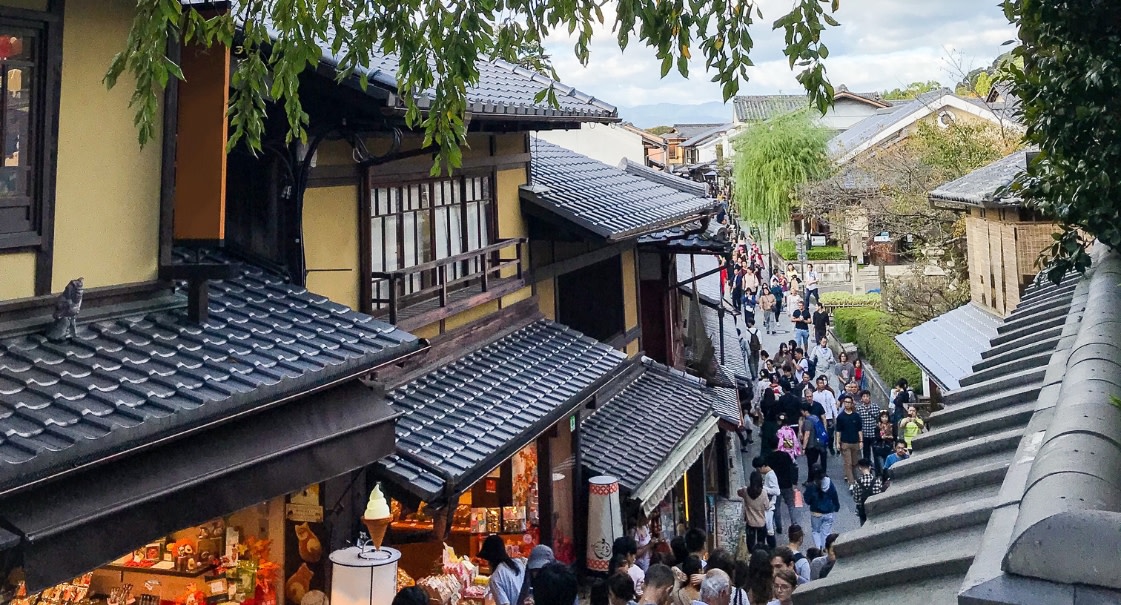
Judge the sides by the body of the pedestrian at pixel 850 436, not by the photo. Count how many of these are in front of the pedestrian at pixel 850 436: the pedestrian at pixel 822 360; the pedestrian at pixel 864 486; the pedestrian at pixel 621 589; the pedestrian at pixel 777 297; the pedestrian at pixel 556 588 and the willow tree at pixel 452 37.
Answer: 4

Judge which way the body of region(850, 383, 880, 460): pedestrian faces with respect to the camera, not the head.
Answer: toward the camera

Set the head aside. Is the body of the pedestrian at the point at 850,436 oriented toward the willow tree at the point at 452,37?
yes

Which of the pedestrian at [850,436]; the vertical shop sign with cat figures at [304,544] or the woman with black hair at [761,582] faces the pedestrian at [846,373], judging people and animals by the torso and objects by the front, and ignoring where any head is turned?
the woman with black hair

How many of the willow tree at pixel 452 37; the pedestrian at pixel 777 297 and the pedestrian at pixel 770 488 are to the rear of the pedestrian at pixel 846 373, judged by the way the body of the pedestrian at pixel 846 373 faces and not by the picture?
1

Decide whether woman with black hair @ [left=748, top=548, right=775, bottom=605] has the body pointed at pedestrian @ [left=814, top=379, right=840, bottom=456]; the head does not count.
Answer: yes

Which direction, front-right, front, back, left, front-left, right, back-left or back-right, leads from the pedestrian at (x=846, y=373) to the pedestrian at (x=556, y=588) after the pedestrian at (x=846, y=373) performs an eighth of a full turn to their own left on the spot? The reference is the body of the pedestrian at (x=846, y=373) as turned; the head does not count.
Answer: front-right

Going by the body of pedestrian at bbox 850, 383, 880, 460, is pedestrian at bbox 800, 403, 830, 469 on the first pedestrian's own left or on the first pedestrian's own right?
on the first pedestrian's own right

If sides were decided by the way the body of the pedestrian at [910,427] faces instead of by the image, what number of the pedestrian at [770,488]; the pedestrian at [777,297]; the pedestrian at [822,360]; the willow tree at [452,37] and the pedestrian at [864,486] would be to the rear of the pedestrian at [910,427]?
2

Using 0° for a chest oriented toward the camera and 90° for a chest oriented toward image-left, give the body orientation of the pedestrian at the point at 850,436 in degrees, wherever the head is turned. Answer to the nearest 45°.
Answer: approximately 0°

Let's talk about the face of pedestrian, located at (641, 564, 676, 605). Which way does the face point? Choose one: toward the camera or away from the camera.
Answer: away from the camera

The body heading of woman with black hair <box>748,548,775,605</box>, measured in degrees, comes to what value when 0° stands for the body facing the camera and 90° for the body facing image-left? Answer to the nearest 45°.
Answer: approximately 180°

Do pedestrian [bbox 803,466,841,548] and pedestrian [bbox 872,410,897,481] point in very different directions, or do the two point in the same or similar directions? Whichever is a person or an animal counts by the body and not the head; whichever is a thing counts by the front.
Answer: very different directions
